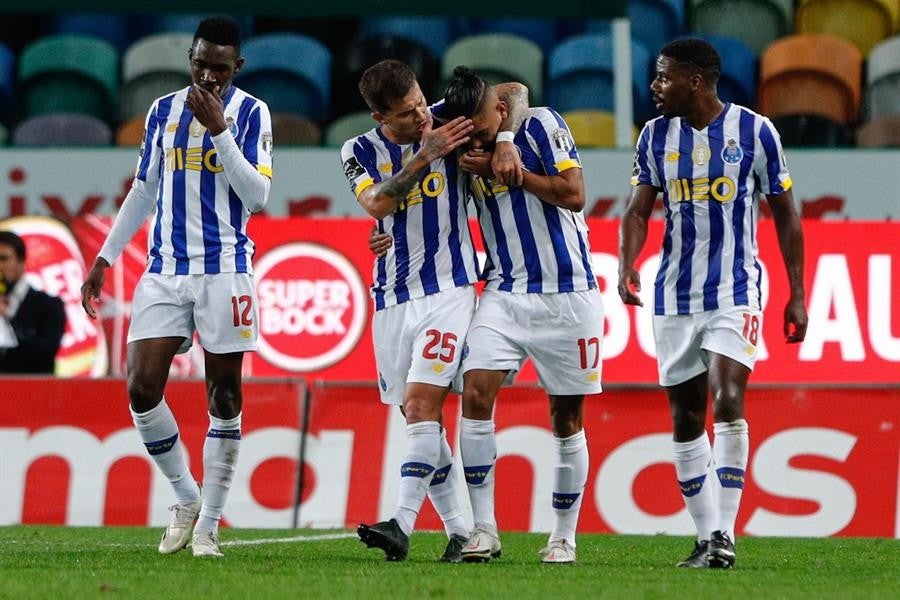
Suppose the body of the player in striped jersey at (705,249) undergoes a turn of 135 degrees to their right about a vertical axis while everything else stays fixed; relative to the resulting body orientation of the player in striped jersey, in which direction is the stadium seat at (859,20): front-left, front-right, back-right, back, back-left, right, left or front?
front-right

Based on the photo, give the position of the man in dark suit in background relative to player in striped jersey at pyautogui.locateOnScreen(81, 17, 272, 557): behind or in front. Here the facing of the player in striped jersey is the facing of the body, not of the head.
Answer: behind

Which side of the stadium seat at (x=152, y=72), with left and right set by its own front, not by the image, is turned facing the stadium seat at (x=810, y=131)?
left

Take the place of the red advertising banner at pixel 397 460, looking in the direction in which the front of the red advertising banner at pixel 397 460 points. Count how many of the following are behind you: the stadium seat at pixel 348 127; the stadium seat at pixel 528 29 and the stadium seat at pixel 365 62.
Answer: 3

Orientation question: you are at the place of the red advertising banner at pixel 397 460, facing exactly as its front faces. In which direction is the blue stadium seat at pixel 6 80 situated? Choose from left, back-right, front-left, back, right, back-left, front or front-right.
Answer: back-right

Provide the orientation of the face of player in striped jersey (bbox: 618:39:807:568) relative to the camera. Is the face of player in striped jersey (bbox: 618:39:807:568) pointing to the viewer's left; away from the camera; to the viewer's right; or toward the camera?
to the viewer's left
